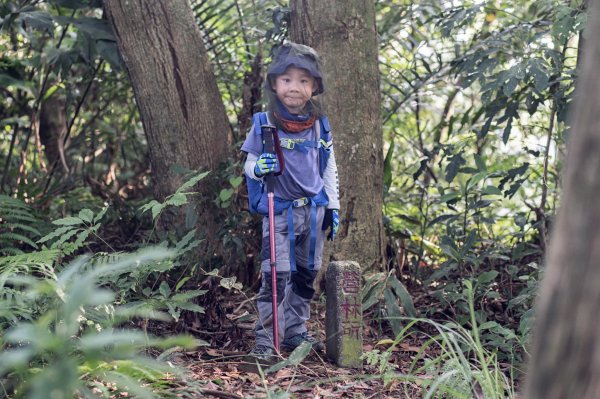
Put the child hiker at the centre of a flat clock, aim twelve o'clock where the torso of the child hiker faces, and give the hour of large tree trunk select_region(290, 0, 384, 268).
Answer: The large tree trunk is roughly at 7 o'clock from the child hiker.

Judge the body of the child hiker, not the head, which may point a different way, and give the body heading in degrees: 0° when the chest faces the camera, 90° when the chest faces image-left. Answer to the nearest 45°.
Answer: approximately 0°

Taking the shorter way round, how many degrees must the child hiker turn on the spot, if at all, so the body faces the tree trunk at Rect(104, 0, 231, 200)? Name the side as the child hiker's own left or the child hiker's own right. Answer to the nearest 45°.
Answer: approximately 135° to the child hiker's own right

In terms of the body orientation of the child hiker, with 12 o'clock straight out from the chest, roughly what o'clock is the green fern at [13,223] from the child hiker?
The green fern is roughly at 4 o'clock from the child hiker.

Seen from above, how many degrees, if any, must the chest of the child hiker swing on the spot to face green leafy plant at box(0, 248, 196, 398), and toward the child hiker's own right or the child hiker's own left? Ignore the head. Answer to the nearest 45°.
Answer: approximately 45° to the child hiker's own right

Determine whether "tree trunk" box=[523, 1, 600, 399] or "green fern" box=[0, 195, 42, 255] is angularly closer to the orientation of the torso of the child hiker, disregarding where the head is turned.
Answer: the tree trunk
